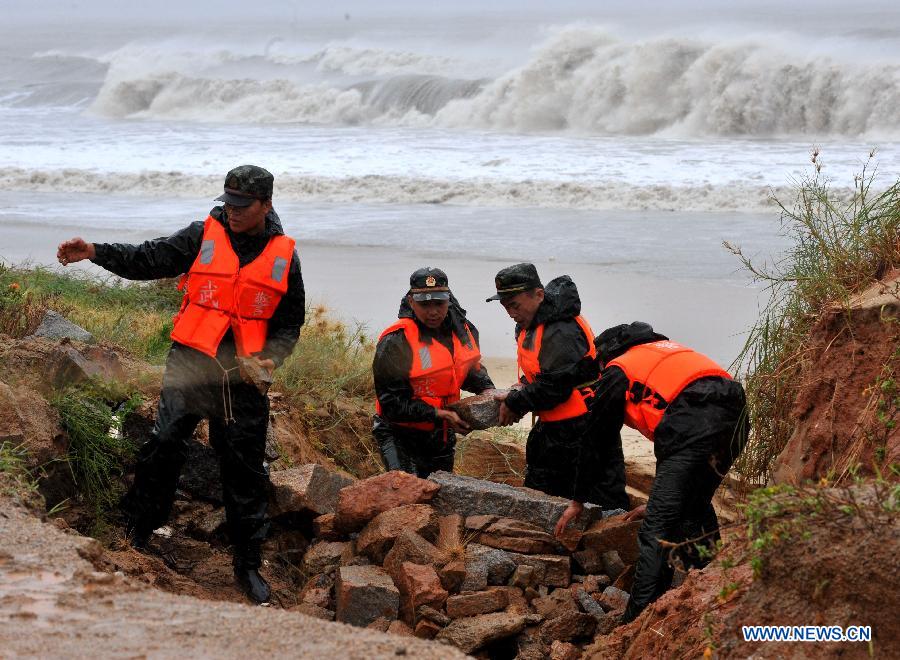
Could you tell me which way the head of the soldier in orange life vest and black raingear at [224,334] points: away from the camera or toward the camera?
toward the camera

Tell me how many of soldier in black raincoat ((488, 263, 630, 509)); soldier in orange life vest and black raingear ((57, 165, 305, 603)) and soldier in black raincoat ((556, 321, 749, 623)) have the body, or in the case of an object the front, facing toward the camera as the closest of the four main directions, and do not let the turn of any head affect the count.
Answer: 1

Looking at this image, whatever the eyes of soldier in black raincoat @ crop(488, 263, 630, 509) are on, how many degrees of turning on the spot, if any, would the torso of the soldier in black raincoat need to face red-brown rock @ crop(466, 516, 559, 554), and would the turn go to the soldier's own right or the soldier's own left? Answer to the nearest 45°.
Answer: approximately 90° to the soldier's own left

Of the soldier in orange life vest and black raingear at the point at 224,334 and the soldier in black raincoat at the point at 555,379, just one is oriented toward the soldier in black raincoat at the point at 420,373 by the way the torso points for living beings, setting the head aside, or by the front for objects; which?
the soldier in black raincoat at the point at 555,379

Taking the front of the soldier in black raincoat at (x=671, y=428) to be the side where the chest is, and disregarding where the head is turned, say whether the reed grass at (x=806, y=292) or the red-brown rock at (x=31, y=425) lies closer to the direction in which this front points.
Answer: the red-brown rock

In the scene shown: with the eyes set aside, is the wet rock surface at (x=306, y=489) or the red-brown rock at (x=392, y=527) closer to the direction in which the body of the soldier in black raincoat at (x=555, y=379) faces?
the wet rock surface

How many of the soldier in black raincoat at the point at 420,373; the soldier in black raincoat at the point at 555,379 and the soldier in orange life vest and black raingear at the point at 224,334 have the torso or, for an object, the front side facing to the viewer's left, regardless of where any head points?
1

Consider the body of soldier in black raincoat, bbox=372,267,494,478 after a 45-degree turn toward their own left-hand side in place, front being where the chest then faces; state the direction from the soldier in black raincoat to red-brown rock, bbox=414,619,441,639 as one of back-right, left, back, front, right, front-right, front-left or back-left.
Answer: right

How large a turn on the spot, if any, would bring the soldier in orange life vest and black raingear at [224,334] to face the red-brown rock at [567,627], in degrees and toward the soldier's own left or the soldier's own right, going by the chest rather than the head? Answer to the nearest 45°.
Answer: approximately 45° to the soldier's own left

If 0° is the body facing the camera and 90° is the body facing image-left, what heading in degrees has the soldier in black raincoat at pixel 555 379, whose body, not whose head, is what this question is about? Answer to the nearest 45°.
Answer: approximately 90°

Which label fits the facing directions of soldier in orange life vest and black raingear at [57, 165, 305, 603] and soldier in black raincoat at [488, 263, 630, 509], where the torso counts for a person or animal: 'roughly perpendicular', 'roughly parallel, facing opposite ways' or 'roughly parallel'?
roughly perpendicular

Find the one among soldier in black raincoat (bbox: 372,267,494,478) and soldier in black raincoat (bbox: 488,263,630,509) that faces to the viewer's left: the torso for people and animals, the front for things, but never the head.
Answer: soldier in black raincoat (bbox: 488,263,630,509)

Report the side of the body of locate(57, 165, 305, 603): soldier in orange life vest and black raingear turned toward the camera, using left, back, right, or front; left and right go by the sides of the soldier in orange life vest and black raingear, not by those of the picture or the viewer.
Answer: front

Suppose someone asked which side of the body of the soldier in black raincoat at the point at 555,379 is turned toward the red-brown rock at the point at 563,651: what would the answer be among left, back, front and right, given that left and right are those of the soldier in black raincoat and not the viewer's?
left

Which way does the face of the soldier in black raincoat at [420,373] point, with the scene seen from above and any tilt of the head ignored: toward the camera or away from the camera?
toward the camera
